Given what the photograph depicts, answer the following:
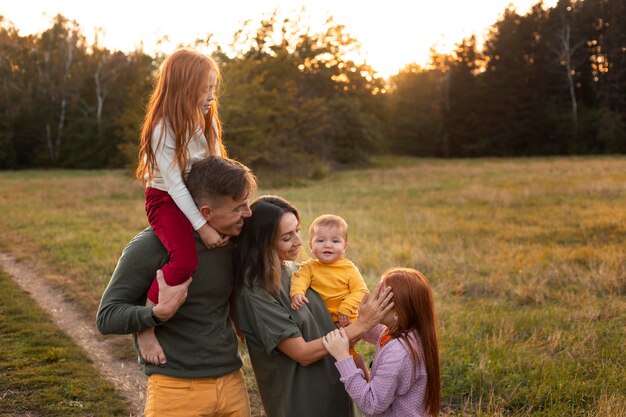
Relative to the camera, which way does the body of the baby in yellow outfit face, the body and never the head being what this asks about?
toward the camera

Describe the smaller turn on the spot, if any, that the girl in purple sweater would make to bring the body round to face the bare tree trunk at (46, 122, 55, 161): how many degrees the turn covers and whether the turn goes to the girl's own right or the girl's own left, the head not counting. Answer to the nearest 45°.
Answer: approximately 45° to the girl's own right

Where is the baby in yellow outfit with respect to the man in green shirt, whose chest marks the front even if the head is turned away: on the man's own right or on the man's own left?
on the man's own left

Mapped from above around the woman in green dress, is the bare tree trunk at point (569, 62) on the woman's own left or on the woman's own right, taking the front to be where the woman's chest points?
on the woman's own left

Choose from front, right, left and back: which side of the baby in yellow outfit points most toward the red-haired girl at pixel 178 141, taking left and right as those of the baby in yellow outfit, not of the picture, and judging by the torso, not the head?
right

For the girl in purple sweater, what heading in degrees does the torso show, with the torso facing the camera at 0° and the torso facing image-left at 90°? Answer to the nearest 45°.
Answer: approximately 90°

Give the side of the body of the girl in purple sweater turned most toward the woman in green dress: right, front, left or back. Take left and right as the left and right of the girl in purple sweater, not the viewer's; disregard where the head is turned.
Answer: front

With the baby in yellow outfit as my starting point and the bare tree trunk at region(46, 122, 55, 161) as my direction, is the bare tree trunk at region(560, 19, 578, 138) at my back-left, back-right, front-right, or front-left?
front-right

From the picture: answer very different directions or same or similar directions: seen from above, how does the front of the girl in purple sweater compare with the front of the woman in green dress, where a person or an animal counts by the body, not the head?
very different directions

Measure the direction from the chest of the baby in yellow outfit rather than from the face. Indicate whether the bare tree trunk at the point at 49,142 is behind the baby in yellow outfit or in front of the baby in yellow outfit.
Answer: behind

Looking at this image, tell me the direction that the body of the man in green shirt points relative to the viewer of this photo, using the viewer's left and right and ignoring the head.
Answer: facing the viewer and to the right of the viewer

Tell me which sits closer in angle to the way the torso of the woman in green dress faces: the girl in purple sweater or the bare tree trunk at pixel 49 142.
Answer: the girl in purple sweater
